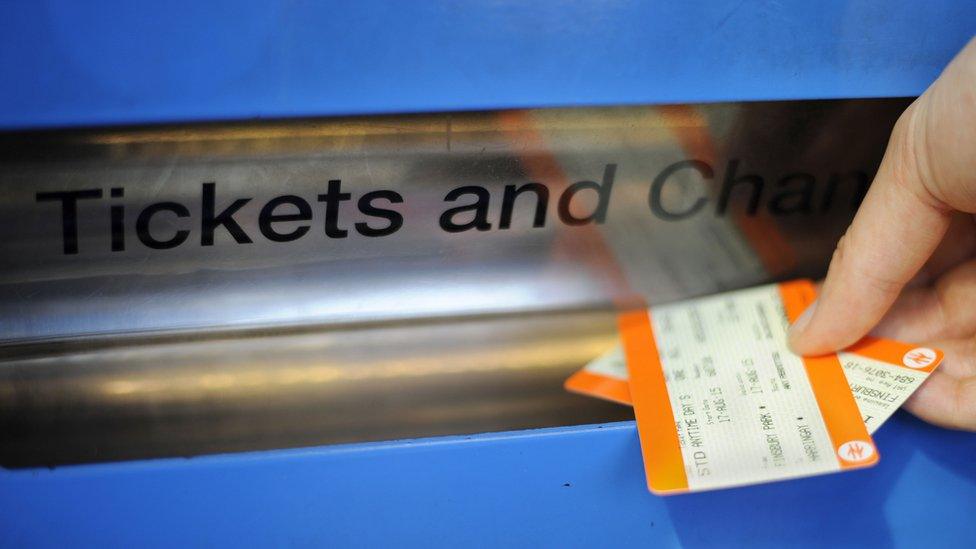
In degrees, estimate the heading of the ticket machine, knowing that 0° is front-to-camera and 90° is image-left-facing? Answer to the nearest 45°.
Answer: approximately 0°
